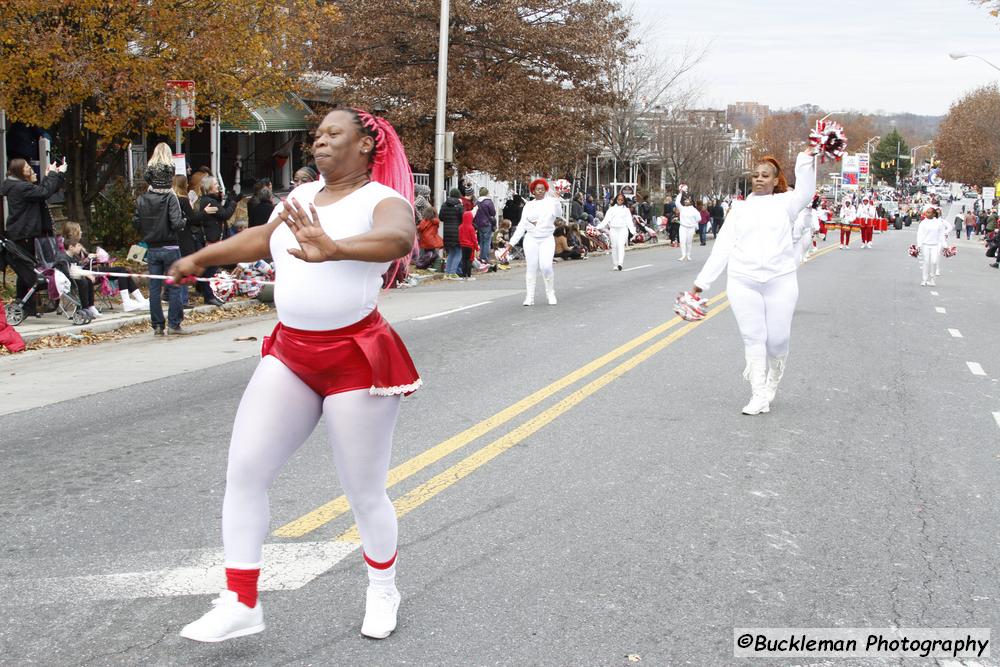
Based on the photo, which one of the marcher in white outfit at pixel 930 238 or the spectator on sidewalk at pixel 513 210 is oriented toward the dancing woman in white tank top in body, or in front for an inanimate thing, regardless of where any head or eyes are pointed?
the marcher in white outfit

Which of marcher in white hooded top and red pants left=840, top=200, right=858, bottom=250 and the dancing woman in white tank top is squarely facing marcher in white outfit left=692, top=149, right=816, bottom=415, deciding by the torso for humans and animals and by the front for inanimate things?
marcher in white hooded top and red pants left=840, top=200, right=858, bottom=250

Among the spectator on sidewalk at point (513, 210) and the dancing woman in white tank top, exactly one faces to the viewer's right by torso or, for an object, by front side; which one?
the spectator on sidewalk

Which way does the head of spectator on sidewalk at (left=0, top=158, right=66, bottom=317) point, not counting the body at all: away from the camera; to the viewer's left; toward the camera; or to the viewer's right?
to the viewer's right

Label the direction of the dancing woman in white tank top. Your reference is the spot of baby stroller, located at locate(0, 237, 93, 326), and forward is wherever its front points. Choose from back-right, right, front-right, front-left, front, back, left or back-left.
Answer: right

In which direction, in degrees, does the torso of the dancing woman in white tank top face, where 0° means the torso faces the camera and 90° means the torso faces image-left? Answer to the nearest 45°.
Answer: approximately 45°

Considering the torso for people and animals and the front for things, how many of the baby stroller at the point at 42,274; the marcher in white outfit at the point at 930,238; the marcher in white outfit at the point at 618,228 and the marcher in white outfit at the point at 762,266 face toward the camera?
3

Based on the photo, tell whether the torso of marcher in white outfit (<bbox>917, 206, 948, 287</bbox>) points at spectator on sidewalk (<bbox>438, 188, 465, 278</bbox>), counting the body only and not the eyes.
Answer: no

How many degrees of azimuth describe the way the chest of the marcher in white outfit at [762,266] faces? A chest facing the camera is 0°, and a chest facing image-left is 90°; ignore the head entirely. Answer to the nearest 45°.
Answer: approximately 0°

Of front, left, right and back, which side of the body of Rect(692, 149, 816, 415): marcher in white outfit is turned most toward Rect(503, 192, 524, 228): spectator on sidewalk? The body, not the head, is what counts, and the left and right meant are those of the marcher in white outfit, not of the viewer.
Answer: back

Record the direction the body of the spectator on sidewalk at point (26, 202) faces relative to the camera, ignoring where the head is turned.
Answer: to the viewer's right

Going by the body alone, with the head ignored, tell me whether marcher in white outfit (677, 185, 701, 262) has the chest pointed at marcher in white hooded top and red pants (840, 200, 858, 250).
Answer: no

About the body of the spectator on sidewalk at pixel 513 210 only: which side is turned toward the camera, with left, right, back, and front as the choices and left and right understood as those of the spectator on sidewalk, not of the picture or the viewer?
right

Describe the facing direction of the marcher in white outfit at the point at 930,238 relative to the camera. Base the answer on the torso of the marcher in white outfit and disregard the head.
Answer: toward the camera

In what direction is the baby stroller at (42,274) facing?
to the viewer's right

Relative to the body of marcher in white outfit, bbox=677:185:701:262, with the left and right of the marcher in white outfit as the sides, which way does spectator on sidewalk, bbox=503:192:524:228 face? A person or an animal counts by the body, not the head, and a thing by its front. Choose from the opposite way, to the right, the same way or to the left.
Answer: to the left

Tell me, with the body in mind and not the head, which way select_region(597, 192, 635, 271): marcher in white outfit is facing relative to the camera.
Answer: toward the camera

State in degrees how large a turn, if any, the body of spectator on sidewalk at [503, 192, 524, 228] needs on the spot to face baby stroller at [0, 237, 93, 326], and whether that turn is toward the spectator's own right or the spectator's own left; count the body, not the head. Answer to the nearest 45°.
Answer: approximately 90° to the spectator's own right
